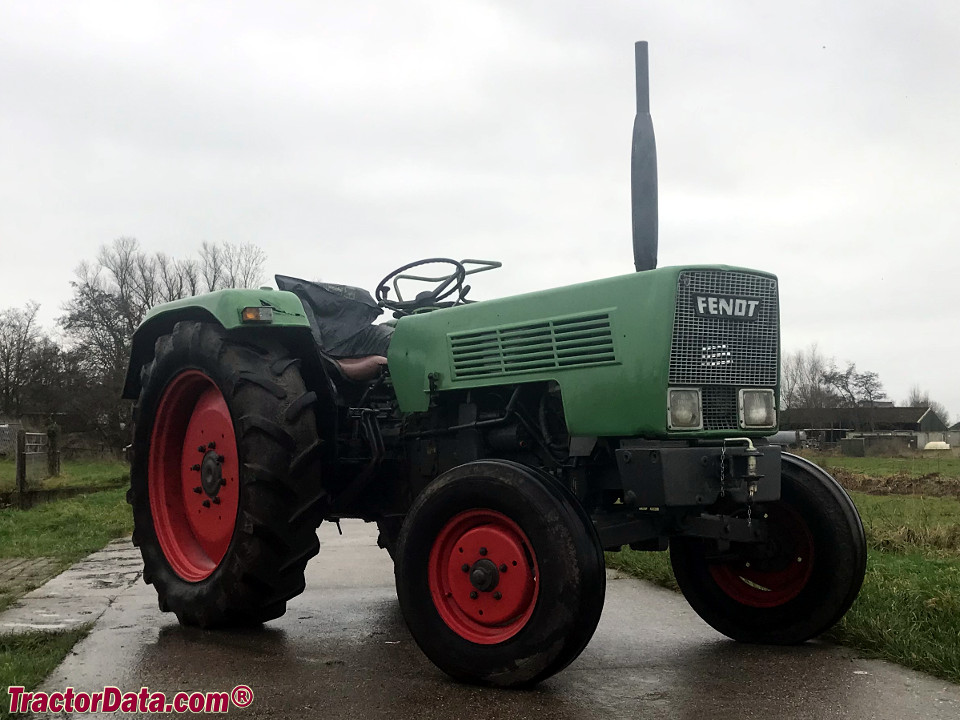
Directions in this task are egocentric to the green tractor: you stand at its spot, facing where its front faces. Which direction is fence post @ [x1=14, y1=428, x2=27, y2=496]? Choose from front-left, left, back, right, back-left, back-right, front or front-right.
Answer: back

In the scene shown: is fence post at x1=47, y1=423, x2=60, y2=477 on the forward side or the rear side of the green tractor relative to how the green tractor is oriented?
on the rear side

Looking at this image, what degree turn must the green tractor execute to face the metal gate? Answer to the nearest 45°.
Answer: approximately 180°

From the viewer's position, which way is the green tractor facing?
facing the viewer and to the right of the viewer
